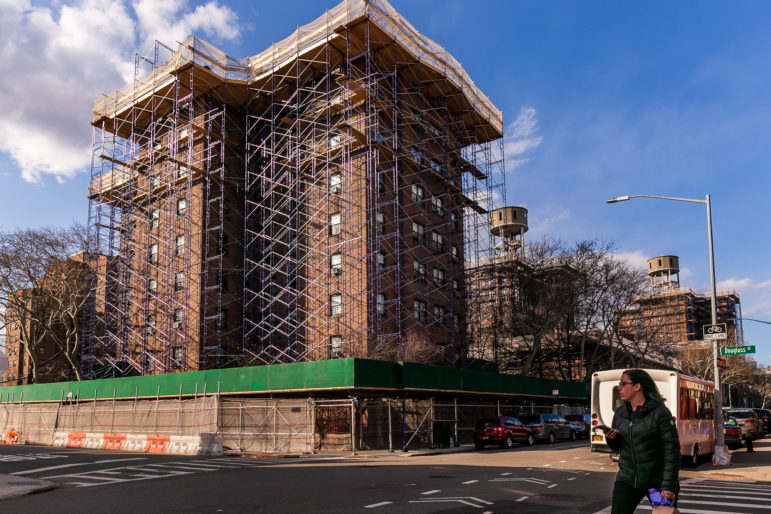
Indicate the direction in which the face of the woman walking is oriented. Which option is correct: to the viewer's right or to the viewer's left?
to the viewer's left

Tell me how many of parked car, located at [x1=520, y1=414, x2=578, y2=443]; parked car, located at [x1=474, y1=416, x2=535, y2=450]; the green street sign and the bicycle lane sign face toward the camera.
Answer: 2

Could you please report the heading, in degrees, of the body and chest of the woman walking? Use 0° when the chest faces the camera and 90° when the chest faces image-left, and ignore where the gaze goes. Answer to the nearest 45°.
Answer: approximately 45°

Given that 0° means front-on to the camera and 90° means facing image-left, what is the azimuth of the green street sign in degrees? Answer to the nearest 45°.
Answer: approximately 0°
